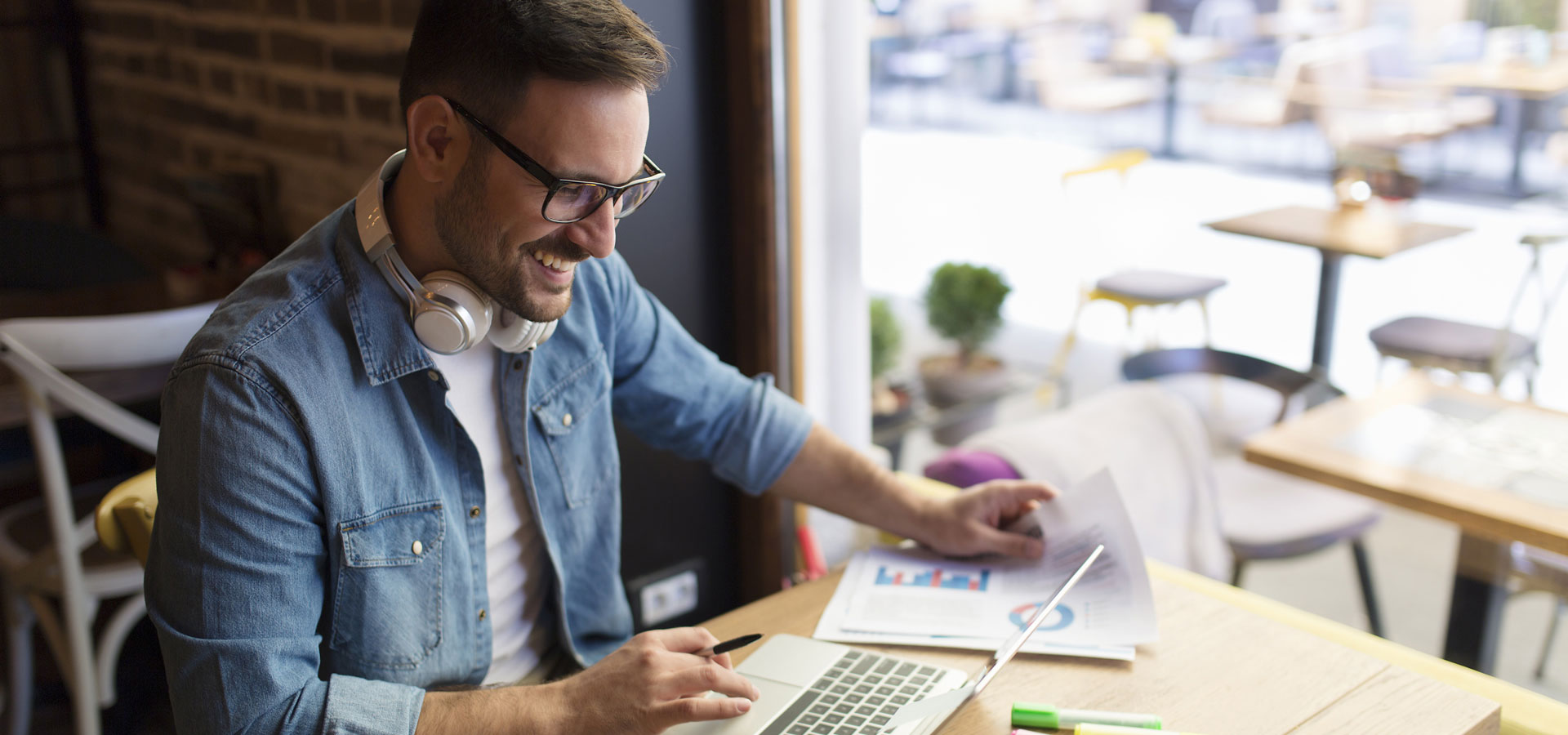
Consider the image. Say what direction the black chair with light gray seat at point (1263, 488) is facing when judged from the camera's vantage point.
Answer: facing the viewer and to the right of the viewer

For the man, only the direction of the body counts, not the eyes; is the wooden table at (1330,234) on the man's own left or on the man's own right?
on the man's own left

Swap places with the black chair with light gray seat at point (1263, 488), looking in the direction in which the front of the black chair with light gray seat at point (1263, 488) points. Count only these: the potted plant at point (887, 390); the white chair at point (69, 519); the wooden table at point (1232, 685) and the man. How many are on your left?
0

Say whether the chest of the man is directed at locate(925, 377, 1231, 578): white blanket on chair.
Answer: no

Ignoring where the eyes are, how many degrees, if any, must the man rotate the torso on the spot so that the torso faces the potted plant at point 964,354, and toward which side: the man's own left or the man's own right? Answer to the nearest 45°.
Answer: approximately 90° to the man's own left

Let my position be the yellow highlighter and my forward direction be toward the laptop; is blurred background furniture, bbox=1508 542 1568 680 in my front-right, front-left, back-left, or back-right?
back-right

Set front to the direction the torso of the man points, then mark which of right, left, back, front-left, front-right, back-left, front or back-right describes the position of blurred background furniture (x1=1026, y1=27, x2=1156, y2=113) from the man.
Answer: left

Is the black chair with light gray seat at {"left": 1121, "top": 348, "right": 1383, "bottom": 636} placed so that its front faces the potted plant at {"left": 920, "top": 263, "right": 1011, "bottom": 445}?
no

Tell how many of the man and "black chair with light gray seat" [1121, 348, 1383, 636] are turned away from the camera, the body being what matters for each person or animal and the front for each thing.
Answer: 0

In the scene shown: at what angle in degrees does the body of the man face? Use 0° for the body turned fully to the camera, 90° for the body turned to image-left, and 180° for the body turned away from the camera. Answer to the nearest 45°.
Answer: approximately 315°
